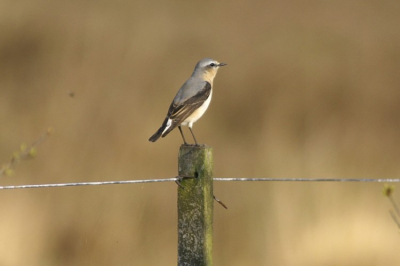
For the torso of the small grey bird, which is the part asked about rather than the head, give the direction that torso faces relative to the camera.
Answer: to the viewer's right
